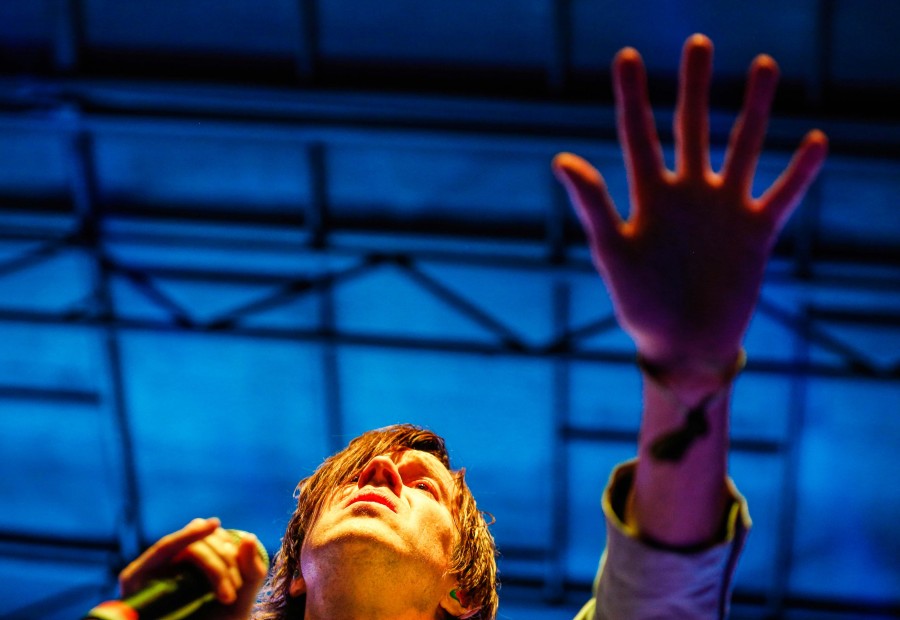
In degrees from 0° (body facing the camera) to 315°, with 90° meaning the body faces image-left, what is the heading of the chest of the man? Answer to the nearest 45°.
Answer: approximately 0°
